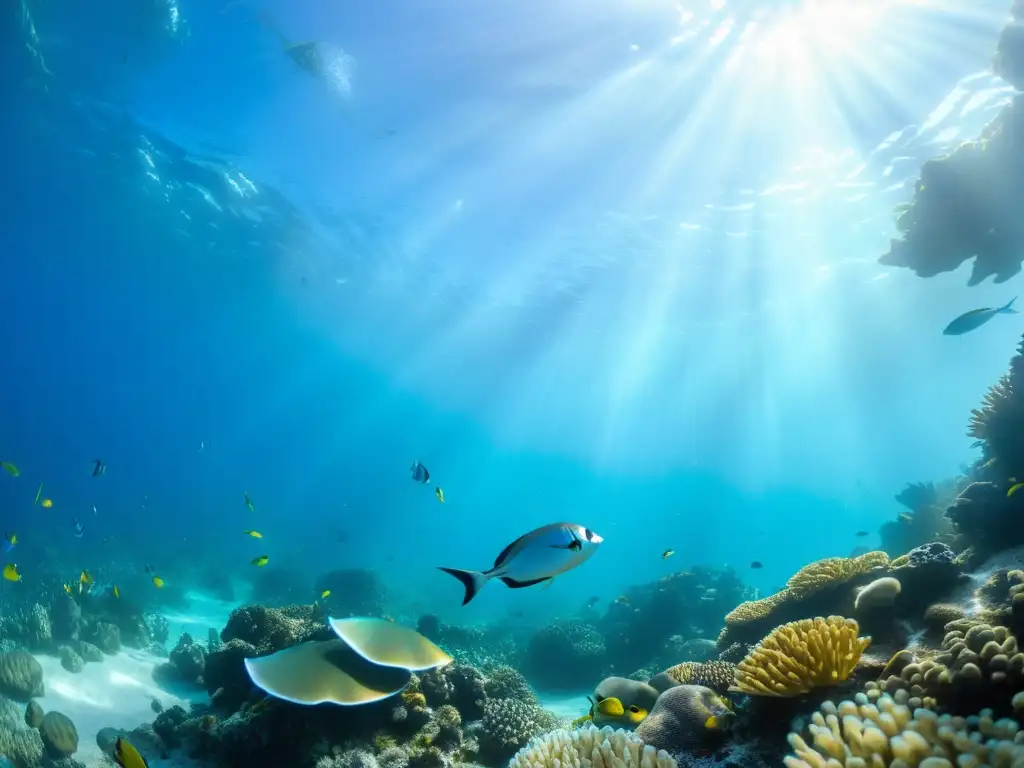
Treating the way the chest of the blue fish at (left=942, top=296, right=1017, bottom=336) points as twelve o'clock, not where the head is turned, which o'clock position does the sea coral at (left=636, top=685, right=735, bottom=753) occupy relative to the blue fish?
The sea coral is roughly at 10 o'clock from the blue fish.

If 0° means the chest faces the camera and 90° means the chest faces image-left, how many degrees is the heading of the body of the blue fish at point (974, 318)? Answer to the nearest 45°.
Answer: approximately 90°

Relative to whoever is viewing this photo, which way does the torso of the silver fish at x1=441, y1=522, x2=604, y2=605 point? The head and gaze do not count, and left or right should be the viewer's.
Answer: facing to the right of the viewer
